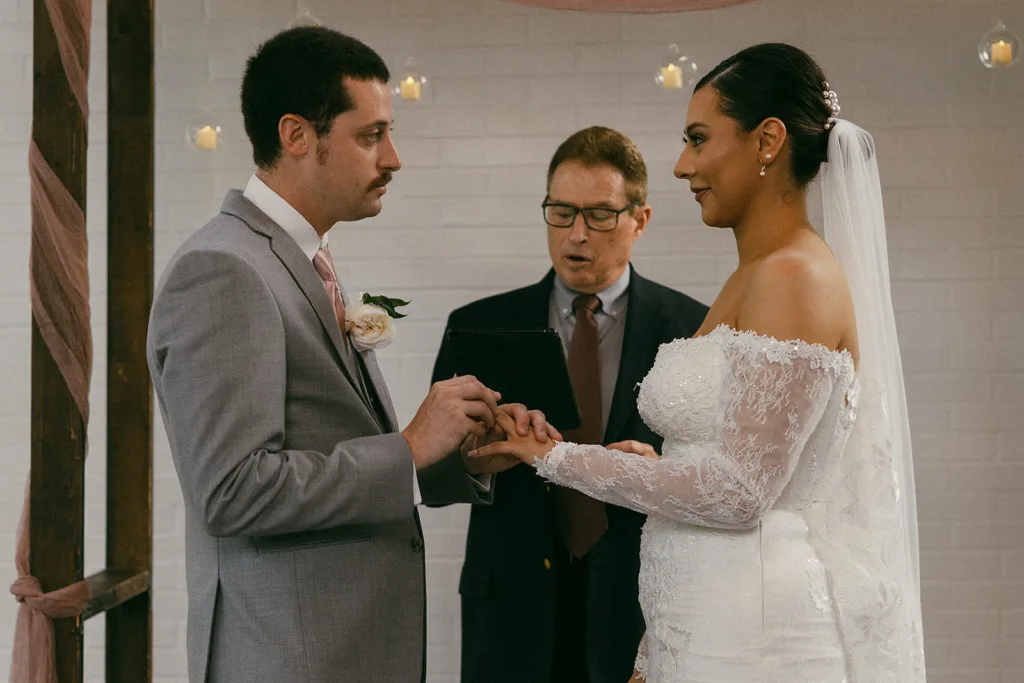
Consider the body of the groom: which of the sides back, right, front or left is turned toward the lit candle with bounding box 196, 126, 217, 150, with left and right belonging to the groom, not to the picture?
left

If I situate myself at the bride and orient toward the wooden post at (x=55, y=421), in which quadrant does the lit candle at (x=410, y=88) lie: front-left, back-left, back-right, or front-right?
front-right

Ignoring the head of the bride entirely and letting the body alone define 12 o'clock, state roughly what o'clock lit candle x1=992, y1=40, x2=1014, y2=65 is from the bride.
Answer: The lit candle is roughly at 4 o'clock from the bride.

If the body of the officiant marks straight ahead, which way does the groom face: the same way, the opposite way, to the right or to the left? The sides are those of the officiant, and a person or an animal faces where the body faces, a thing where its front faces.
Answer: to the left

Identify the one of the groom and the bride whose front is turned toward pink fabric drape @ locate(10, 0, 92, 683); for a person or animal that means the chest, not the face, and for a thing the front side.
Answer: the bride

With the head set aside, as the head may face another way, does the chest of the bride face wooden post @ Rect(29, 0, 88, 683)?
yes

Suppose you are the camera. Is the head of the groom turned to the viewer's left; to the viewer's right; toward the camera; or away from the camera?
to the viewer's right

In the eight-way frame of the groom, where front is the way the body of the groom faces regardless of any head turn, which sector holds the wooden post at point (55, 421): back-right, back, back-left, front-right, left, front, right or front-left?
back-left

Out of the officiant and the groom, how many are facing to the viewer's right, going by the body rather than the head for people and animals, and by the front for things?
1

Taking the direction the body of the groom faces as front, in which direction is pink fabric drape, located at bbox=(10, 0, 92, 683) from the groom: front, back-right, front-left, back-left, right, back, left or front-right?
back-left

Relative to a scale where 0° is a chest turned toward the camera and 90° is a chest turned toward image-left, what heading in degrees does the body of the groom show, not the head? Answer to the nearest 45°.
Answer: approximately 270°

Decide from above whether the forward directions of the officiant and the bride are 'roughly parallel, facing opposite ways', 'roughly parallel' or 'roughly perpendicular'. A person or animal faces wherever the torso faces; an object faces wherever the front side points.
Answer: roughly perpendicular

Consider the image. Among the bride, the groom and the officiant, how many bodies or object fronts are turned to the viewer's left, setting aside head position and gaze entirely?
1

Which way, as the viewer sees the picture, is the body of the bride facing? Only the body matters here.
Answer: to the viewer's left

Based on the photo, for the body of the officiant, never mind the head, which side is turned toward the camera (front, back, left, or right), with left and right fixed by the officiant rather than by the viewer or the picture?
front

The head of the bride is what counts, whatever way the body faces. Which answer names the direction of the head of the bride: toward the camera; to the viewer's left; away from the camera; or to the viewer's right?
to the viewer's left
